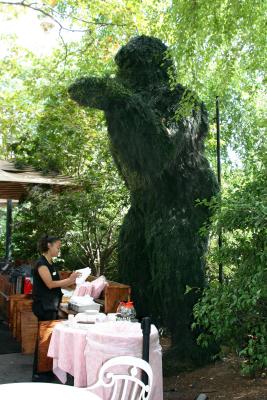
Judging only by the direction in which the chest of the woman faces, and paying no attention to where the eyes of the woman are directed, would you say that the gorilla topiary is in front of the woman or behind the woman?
in front

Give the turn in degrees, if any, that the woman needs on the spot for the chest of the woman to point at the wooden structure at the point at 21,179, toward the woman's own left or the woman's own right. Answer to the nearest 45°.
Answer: approximately 90° to the woman's own left

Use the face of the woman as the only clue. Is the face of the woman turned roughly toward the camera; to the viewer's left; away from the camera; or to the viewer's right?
to the viewer's right

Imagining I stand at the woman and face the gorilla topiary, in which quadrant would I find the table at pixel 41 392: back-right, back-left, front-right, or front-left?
back-right

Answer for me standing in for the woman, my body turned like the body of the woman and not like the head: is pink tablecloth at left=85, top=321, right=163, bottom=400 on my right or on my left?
on my right

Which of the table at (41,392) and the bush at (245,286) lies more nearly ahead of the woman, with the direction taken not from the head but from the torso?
the bush

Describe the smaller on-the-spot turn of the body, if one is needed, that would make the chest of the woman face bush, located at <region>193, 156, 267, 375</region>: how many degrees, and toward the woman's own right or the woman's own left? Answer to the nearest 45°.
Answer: approximately 45° to the woman's own right

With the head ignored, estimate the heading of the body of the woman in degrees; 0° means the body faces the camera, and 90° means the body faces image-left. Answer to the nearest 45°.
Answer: approximately 270°

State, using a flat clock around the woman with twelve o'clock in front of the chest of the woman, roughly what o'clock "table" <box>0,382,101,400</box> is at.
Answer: The table is roughly at 3 o'clock from the woman.
